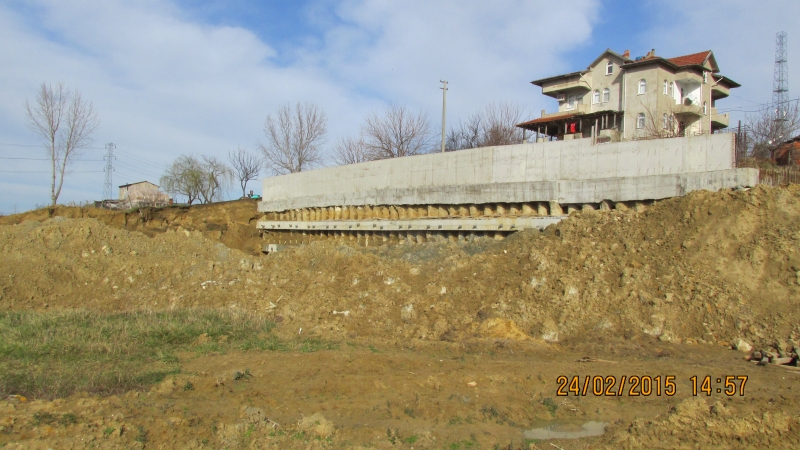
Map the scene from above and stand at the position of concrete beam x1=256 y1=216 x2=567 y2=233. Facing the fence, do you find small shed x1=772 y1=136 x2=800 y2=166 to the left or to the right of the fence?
left

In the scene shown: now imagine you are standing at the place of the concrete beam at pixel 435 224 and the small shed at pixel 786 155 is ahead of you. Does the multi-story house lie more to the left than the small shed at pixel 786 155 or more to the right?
left
